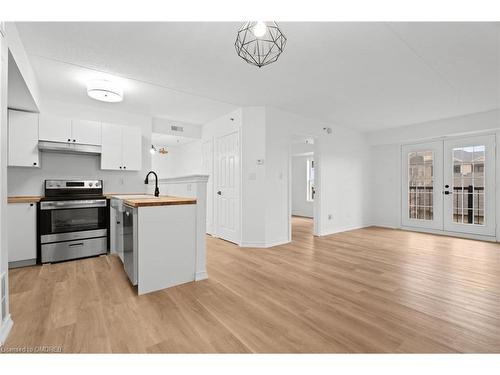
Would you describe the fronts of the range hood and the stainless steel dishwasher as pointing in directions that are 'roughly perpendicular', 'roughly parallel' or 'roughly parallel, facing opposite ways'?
roughly perpendicular

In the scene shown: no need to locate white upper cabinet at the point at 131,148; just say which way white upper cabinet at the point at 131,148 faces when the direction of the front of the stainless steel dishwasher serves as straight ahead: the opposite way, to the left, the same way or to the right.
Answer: to the left

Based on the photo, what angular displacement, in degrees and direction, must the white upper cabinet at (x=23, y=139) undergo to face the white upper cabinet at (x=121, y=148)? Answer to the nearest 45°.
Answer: approximately 90° to its left

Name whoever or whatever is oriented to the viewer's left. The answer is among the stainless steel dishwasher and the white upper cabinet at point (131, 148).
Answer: the stainless steel dishwasher

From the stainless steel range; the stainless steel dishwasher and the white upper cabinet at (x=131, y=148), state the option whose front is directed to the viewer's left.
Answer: the stainless steel dishwasher

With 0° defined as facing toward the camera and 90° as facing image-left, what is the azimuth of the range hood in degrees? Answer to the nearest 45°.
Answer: approximately 0°

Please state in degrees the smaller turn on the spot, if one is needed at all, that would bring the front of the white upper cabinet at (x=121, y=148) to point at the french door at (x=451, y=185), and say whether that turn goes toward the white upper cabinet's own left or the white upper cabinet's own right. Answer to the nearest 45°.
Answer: approximately 90° to the white upper cabinet's own left

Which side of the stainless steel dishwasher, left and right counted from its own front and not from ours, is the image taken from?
left

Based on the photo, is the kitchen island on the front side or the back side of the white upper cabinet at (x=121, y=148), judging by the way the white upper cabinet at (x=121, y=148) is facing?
on the front side

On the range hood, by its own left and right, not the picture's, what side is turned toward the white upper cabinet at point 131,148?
left

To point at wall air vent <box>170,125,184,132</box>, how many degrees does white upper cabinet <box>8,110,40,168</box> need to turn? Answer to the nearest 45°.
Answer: approximately 90° to its left
